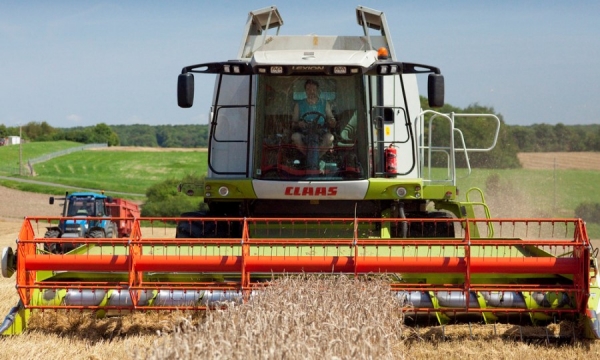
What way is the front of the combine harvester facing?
toward the camera

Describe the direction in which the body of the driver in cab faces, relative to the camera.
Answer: toward the camera

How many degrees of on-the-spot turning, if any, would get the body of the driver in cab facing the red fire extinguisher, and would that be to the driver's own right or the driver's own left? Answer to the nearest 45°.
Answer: approximately 90° to the driver's own left
